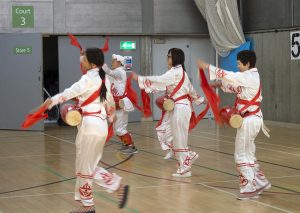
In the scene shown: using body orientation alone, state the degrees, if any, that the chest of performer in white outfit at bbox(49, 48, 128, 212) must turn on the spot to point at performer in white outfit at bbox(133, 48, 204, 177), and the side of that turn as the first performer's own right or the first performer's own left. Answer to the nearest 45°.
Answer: approximately 135° to the first performer's own right

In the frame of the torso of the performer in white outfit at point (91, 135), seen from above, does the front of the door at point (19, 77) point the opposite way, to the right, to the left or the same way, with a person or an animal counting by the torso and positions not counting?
to the left

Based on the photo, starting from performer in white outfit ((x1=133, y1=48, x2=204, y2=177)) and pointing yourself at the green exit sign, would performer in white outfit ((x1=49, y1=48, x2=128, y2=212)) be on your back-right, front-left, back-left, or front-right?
back-left

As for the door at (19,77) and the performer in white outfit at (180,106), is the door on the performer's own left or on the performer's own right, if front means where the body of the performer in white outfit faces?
on the performer's own right

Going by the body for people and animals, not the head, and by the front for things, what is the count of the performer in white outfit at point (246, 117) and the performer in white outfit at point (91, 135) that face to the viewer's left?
2

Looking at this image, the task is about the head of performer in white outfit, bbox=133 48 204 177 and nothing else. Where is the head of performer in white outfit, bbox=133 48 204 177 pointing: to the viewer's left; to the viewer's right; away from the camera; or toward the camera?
to the viewer's left

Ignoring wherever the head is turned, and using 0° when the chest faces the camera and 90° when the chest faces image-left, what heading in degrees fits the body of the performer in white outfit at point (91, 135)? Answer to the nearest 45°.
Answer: approximately 90°

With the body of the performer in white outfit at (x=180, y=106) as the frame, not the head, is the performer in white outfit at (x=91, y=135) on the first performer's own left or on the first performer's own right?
on the first performer's own left

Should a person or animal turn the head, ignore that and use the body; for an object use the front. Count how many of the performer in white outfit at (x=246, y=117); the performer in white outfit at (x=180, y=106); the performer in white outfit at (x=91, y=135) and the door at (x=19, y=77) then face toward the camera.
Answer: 1

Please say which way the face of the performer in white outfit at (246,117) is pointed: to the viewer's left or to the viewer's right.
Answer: to the viewer's left

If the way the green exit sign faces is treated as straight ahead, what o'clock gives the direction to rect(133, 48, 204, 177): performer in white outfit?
The performer in white outfit is roughly at 12 o'clock from the green exit sign.

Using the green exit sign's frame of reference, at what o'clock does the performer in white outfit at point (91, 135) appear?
The performer in white outfit is roughly at 12 o'clock from the green exit sign.

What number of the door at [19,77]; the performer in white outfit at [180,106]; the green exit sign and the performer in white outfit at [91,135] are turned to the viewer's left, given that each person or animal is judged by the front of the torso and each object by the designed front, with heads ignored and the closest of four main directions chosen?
2

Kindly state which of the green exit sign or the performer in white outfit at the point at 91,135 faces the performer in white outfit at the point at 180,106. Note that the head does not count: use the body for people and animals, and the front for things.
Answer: the green exit sign

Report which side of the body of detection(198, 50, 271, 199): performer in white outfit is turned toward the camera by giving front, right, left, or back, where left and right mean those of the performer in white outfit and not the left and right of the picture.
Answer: left

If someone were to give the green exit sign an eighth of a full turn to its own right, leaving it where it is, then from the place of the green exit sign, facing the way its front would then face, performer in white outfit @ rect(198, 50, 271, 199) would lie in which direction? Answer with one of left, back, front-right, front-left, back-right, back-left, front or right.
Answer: front-left
